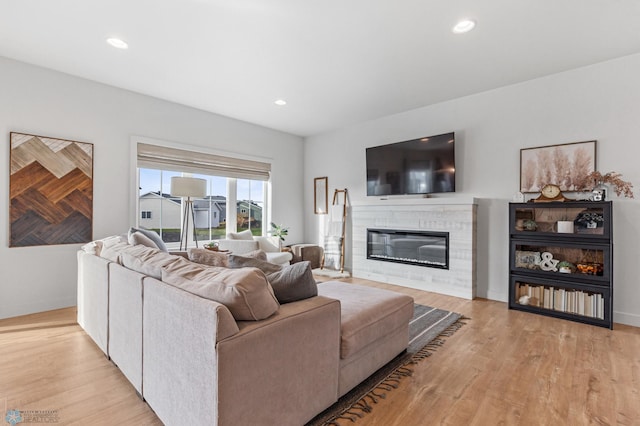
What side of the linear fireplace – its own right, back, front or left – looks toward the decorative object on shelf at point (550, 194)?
left

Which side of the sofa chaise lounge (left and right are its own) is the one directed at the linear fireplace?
front

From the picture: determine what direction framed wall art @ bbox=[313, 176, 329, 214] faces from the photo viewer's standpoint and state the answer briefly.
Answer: facing the viewer and to the left of the viewer

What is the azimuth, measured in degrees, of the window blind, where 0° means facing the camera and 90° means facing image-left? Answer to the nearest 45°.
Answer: approximately 315°

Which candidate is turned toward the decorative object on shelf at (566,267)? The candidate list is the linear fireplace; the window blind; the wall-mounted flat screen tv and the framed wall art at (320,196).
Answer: the window blind

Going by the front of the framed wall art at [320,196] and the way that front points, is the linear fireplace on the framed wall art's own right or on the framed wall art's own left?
on the framed wall art's own left

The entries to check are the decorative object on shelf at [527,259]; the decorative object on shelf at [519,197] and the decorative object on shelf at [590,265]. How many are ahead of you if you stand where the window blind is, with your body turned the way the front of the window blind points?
3

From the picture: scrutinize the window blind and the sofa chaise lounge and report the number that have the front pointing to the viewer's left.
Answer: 0

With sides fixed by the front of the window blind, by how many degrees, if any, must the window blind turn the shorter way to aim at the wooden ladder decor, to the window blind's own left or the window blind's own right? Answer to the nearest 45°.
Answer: approximately 45° to the window blind's own left

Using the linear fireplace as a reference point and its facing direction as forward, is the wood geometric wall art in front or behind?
in front

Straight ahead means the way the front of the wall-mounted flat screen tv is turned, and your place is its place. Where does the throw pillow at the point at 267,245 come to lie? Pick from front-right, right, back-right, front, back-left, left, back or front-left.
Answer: front-right

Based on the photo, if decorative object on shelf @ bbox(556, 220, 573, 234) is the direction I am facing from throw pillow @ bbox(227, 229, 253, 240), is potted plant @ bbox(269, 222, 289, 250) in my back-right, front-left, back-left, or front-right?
front-left

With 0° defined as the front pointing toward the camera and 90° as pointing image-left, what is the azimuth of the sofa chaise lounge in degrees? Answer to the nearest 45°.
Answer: approximately 225°

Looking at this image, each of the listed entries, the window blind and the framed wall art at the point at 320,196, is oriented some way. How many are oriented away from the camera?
0

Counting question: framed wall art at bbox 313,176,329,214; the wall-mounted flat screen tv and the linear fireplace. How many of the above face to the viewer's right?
0

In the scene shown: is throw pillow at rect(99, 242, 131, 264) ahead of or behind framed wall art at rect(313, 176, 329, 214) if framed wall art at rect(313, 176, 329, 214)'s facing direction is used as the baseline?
ahead

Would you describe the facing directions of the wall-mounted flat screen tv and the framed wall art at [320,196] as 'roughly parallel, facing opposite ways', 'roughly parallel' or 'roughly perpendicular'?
roughly parallel

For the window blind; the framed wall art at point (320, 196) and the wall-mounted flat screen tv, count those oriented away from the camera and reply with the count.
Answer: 0

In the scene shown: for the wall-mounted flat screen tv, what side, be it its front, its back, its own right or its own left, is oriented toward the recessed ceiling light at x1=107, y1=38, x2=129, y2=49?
front
